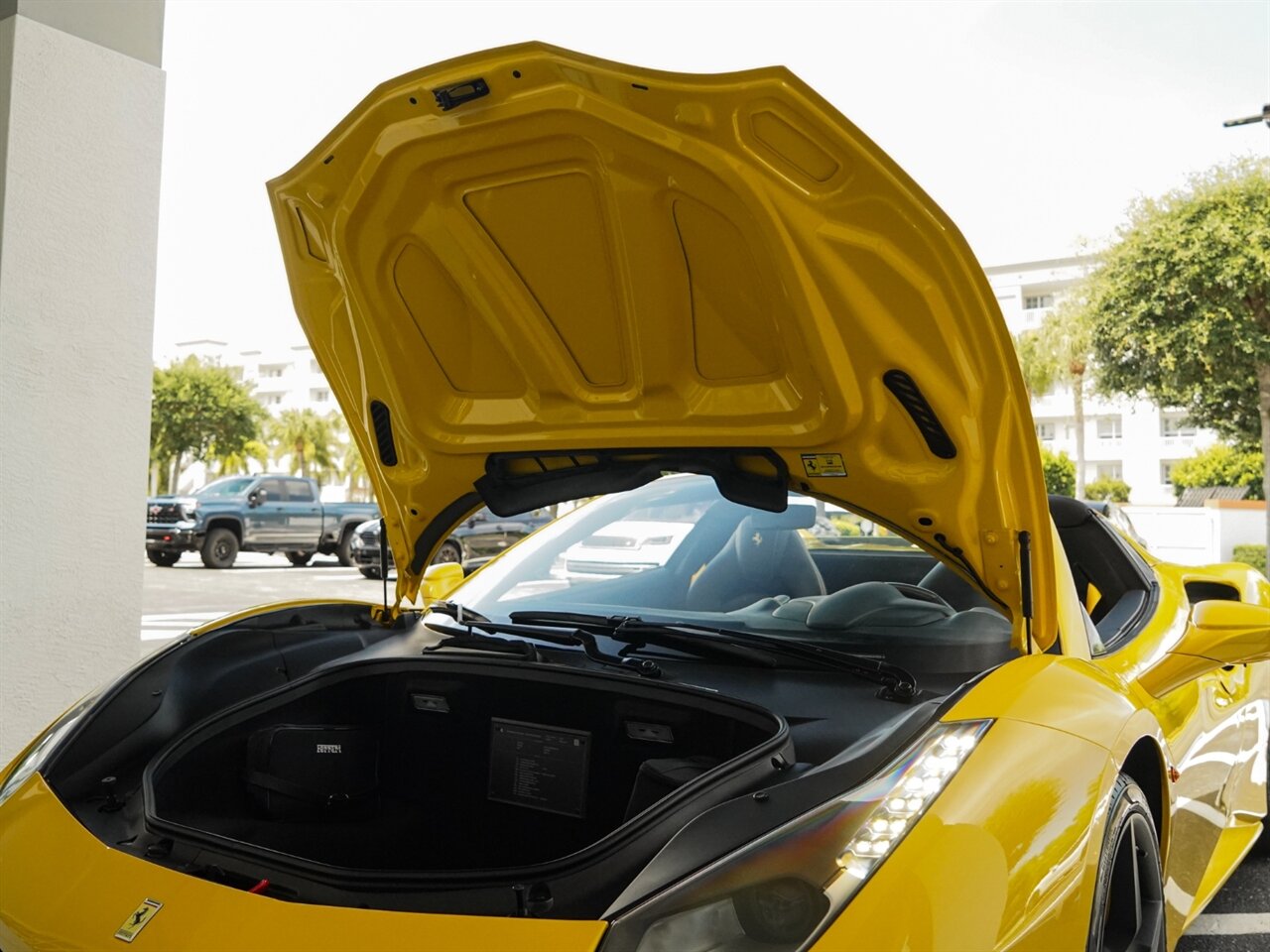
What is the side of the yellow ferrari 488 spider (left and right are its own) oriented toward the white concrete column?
right

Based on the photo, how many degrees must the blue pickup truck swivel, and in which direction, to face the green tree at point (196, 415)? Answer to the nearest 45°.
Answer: approximately 135° to its right

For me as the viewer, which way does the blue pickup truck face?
facing the viewer and to the left of the viewer

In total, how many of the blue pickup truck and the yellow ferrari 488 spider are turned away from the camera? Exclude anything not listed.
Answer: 0

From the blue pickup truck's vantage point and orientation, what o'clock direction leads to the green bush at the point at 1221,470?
The green bush is roughly at 7 o'clock from the blue pickup truck.

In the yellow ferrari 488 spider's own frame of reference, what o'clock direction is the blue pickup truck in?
The blue pickup truck is roughly at 4 o'clock from the yellow ferrari 488 spider.

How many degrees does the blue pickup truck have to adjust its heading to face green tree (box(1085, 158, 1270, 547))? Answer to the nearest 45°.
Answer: approximately 135° to its left

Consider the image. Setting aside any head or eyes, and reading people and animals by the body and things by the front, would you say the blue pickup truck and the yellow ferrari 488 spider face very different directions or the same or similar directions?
same or similar directions

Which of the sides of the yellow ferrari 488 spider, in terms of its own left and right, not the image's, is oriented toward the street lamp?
back

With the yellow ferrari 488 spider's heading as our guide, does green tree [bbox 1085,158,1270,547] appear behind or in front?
behind

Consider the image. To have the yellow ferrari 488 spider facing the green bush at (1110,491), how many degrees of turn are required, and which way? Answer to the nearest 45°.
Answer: approximately 180°
